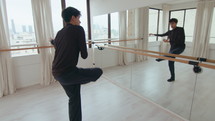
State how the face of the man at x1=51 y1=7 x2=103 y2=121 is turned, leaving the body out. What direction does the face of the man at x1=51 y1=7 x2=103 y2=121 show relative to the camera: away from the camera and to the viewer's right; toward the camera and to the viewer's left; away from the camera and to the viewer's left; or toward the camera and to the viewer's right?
away from the camera and to the viewer's right

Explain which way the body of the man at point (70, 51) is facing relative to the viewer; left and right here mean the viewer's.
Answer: facing away from the viewer and to the right of the viewer

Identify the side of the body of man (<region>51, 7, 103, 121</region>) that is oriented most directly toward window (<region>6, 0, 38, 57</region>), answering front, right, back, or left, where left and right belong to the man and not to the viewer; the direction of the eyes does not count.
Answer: left
